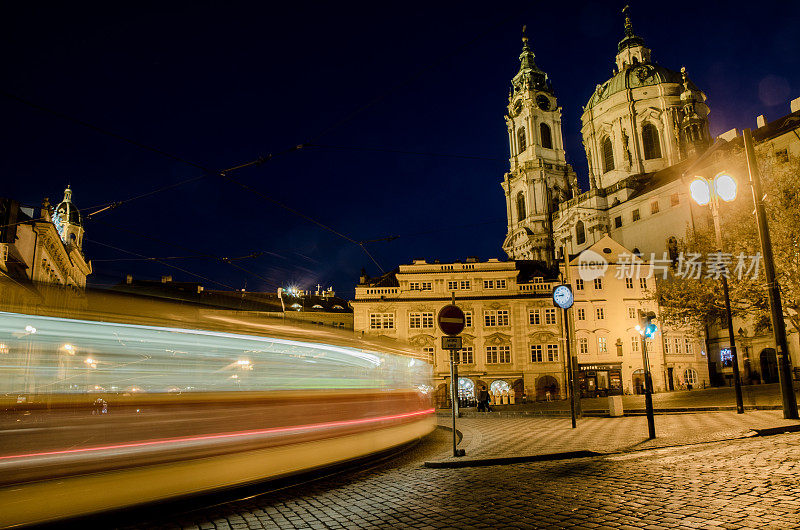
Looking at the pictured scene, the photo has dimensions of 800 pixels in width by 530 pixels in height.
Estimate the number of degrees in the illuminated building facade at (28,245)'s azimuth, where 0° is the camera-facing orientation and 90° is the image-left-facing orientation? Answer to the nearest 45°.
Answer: approximately 315°

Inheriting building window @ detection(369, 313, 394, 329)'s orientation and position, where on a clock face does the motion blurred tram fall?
The motion blurred tram is roughly at 12 o'clock from the building window.

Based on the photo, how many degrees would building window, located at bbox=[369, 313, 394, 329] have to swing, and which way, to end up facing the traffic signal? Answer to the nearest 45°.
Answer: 0° — it already faces it

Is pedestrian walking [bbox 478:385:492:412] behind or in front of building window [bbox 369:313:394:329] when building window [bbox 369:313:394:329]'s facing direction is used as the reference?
in front

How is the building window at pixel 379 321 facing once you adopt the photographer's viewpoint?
facing the viewer

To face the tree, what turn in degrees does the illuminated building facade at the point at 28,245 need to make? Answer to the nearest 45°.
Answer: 0° — it already faces it

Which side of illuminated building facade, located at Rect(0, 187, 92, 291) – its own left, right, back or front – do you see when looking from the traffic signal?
front

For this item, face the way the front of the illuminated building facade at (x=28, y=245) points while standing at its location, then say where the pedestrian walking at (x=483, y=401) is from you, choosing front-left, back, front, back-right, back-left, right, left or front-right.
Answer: front

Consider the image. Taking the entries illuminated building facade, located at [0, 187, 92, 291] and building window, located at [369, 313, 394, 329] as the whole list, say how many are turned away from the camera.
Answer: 0

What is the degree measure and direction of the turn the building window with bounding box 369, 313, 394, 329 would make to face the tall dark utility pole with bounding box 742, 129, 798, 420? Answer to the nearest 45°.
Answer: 0° — it already faces it

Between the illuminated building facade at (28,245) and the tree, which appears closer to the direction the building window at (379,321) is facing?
the tree

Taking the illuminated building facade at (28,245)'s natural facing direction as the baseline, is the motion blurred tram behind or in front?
in front

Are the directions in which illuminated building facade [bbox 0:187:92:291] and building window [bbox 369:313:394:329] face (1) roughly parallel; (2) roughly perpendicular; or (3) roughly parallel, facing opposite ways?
roughly perpendicular

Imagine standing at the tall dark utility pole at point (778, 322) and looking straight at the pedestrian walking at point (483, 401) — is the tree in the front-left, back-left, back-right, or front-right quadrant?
front-right
